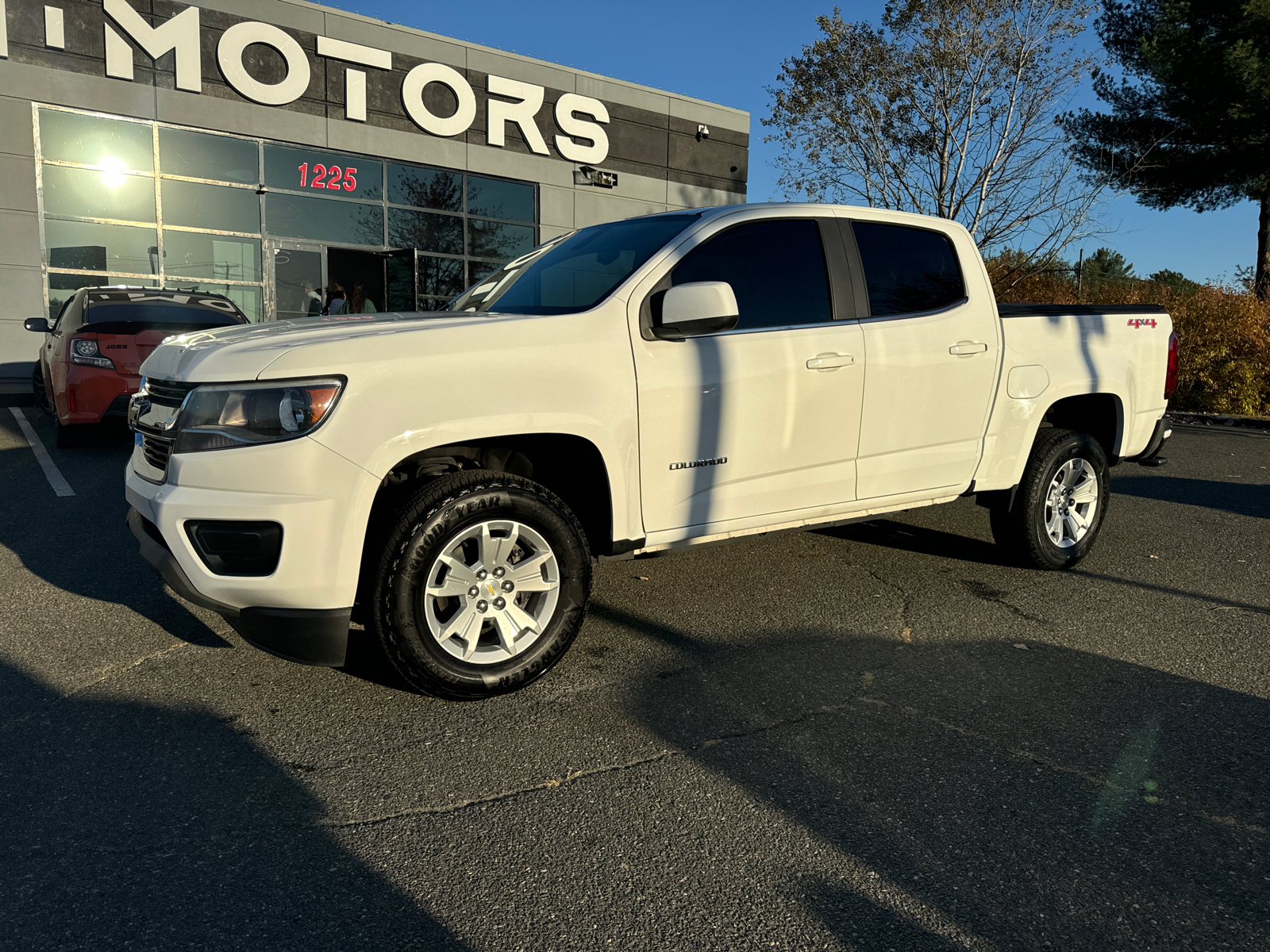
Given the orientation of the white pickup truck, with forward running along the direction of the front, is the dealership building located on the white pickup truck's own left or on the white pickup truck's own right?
on the white pickup truck's own right

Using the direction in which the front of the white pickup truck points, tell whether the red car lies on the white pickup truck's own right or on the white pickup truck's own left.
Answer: on the white pickup truck's own right

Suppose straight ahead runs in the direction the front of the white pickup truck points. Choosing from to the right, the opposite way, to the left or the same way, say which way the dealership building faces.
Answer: to the left

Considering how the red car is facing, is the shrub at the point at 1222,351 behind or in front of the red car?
behind

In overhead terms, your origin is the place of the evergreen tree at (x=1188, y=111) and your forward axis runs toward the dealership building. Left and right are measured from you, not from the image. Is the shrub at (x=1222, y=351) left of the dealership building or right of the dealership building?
left

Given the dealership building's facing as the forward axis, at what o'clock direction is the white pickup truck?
The white pickup truck is roughly at 1 o'clock from the dealership building.

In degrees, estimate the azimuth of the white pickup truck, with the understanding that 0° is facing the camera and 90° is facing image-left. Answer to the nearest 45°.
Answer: approximately 45°
